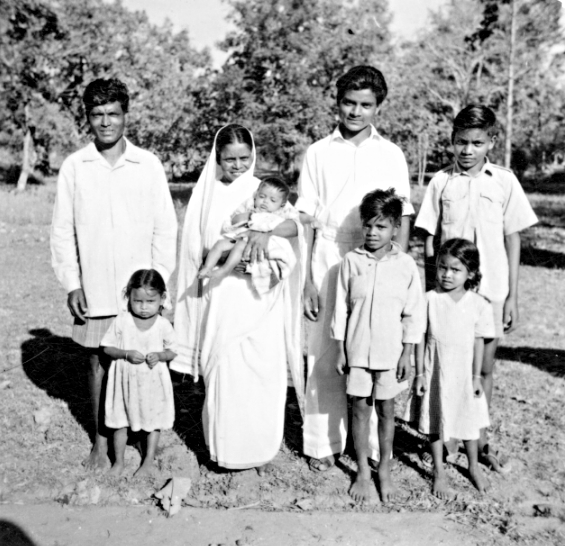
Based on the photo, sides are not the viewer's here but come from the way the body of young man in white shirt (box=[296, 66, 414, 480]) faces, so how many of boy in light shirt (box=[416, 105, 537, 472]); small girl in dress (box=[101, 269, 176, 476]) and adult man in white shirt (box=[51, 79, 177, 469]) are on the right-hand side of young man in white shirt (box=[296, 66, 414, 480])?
2

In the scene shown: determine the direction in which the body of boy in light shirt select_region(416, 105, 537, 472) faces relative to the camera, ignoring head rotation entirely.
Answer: toward the camera

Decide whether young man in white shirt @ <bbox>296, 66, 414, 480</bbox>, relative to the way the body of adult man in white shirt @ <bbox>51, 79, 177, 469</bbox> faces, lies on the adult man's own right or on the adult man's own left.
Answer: on the adult man's own left

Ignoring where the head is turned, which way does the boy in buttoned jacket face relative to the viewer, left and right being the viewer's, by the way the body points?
facing the viewer

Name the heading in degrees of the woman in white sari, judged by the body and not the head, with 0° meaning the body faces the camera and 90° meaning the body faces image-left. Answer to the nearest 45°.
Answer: approximately 0°

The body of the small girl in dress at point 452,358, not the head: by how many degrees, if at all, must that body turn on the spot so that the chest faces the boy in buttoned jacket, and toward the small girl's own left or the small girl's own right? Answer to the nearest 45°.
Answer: approximately 45° to the small girl's own right

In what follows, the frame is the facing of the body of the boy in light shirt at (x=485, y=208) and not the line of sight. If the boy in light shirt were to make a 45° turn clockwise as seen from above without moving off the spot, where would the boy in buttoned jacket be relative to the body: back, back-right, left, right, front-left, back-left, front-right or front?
front

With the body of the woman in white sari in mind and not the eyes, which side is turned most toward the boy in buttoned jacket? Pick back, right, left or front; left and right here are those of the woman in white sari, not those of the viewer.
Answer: left

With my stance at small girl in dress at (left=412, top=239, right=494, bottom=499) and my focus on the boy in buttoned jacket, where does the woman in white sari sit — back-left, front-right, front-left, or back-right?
front-right

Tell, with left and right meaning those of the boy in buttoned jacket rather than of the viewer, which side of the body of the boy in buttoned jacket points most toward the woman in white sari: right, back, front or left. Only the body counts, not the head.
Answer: right

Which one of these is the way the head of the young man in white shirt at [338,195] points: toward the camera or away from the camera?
toward the camera

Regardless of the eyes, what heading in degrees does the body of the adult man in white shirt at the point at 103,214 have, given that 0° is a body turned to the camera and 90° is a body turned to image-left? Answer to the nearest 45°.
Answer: approximately 0°

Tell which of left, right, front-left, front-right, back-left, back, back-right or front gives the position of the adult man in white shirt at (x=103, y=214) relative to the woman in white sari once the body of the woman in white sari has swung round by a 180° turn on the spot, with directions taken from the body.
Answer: left

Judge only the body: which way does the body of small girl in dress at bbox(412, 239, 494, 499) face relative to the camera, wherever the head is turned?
toward the camera
